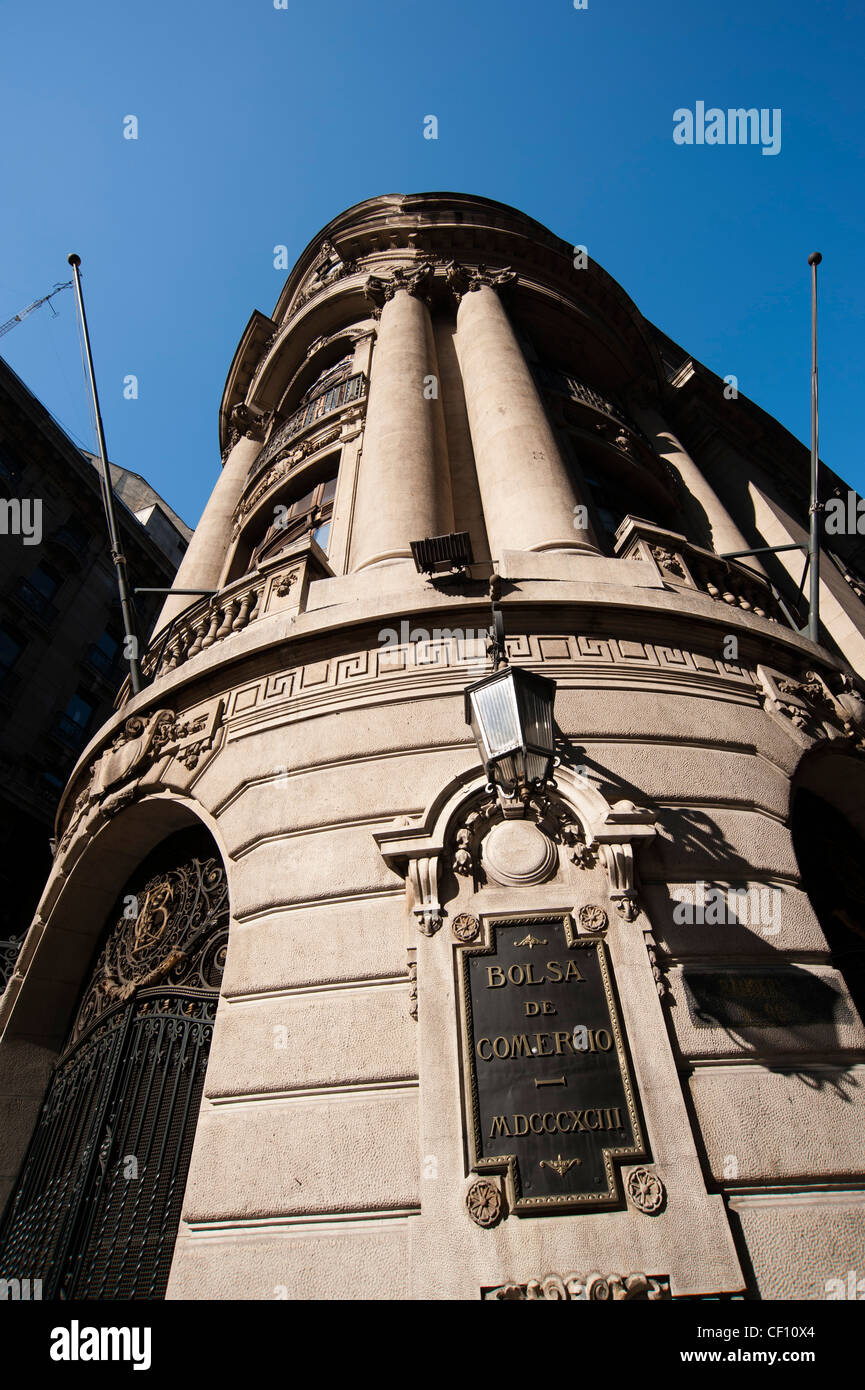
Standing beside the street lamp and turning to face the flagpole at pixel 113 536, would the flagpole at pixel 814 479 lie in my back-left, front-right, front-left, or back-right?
back-right

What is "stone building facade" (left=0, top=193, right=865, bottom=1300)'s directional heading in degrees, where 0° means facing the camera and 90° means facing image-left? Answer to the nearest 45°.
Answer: approximately 0°
